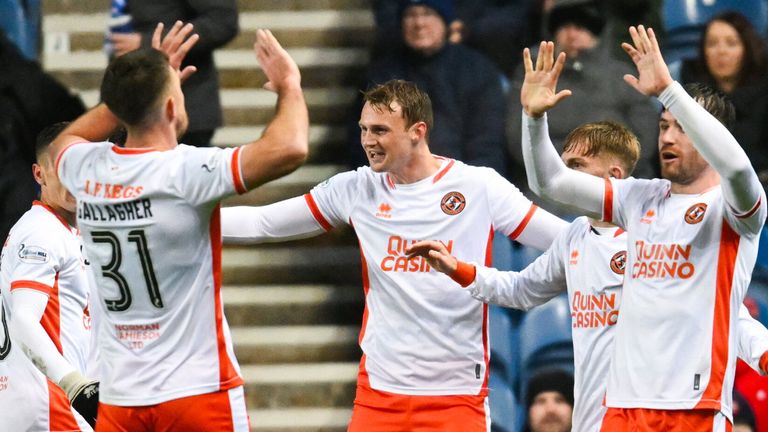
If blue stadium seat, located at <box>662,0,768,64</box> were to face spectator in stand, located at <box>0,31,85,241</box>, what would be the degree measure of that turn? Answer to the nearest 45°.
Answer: approximately 90° to its right

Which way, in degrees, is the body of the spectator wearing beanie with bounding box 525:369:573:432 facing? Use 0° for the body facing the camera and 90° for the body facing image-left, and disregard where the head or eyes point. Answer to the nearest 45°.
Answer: approximately 0°

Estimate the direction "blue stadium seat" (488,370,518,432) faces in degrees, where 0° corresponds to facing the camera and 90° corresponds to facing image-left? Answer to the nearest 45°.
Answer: approximately 0°
